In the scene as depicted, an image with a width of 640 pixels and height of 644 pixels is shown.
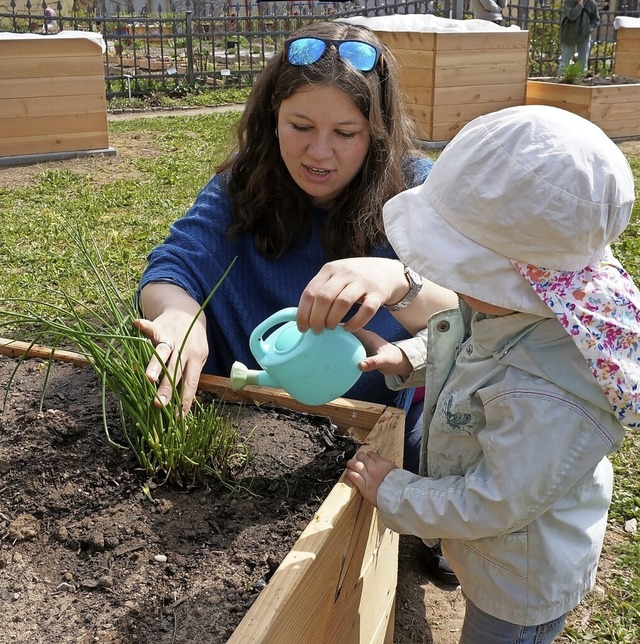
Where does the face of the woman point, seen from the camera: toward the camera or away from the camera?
toward the camera

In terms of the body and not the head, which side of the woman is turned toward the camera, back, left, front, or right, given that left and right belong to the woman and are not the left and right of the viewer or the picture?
front

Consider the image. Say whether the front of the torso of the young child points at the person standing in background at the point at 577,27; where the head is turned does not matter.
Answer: no

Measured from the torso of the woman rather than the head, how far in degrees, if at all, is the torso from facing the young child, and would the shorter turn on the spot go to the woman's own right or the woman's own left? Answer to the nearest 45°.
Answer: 0° — they already face them

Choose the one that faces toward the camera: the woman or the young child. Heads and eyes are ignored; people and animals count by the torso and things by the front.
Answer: the woman

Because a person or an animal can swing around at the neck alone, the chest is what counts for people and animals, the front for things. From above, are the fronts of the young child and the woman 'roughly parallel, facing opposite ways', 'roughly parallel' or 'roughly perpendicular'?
roughly perpendicular

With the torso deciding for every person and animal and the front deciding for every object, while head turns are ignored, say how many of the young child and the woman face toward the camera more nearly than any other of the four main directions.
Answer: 1

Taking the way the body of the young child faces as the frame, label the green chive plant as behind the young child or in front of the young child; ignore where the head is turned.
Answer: in front

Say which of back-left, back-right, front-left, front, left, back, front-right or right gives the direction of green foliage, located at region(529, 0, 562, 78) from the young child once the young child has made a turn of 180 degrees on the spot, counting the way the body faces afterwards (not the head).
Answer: left

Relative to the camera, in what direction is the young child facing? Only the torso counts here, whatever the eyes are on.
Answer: to the viewer's left

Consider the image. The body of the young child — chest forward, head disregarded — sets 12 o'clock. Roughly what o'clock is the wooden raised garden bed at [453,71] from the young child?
The wooden raised garden bed is roughly at 3 o'clock from the young child.

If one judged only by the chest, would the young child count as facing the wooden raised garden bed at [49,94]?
no

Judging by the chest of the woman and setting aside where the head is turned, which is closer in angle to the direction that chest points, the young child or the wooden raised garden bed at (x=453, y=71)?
the young child

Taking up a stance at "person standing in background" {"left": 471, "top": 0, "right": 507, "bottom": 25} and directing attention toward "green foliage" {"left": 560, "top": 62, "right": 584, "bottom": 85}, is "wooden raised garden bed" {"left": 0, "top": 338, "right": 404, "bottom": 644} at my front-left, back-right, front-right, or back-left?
front-right
